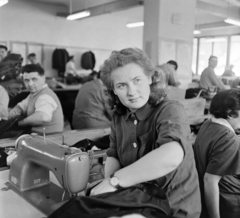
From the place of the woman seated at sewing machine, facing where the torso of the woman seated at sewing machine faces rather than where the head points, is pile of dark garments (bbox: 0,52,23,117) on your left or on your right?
on your right

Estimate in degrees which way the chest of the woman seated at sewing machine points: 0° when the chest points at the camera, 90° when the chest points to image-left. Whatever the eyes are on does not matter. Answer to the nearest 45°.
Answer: approximately 45°

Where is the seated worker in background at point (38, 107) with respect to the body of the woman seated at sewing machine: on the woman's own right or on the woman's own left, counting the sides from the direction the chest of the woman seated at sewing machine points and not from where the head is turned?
on the woman's own right

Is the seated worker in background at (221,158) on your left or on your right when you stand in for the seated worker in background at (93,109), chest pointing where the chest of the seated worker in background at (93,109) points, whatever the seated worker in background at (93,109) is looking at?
on your right
